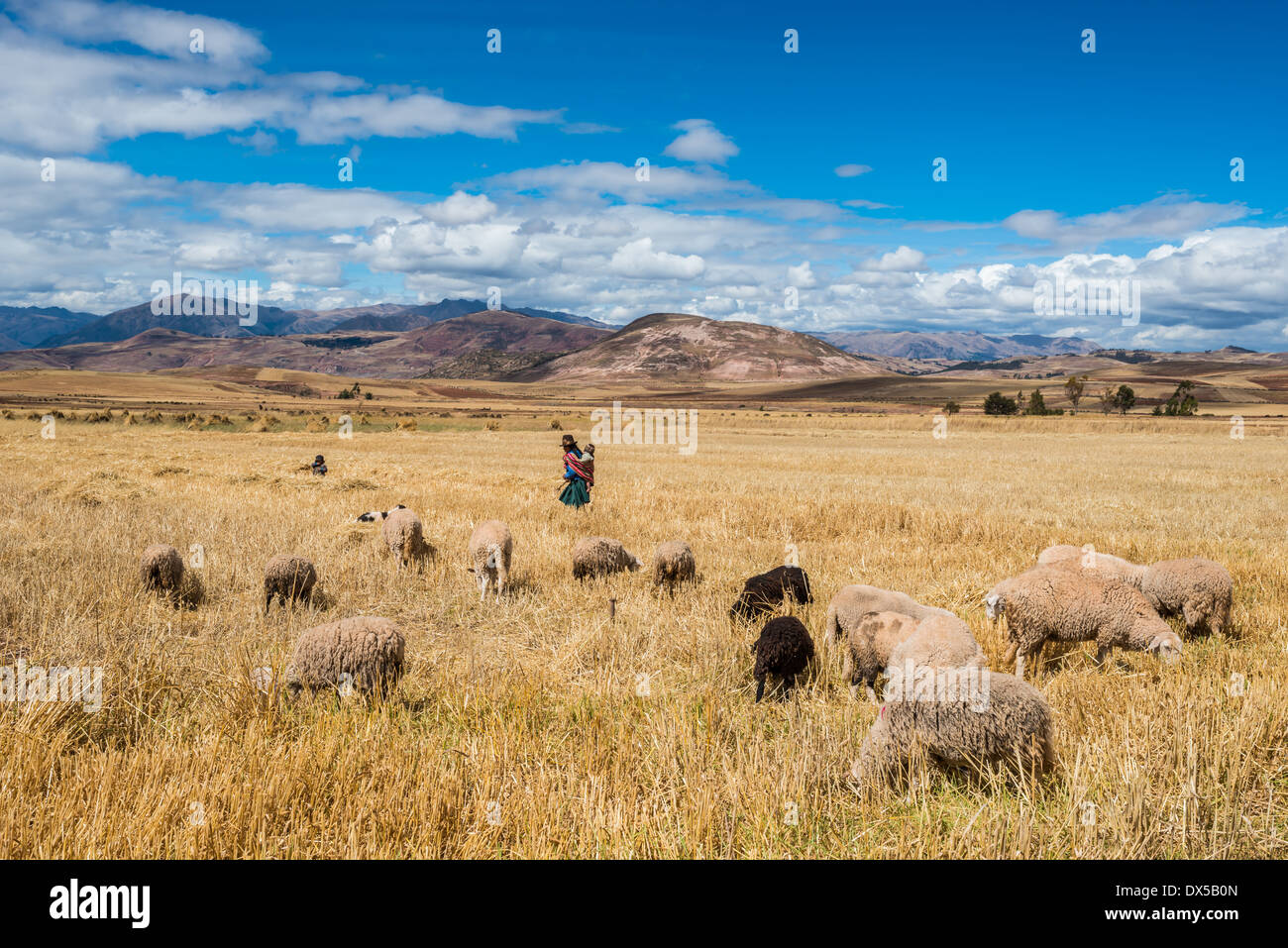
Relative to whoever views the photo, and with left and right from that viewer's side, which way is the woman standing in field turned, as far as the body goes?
facing to the left of the viewer

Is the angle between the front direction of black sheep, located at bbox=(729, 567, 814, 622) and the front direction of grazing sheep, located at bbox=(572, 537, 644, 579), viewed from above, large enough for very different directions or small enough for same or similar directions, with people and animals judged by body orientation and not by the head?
very different directions

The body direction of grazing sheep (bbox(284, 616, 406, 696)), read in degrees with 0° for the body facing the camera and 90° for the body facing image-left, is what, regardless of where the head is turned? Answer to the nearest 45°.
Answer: approximately 90°

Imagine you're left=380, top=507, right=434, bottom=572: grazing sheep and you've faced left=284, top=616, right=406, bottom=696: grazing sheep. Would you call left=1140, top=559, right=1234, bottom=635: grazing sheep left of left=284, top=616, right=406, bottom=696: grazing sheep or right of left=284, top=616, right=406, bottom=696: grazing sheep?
left

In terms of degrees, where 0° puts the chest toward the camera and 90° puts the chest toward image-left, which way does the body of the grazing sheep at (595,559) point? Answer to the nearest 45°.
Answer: approximately 270°

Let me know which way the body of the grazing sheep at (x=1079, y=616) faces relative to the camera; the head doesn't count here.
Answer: to the viewer's right
